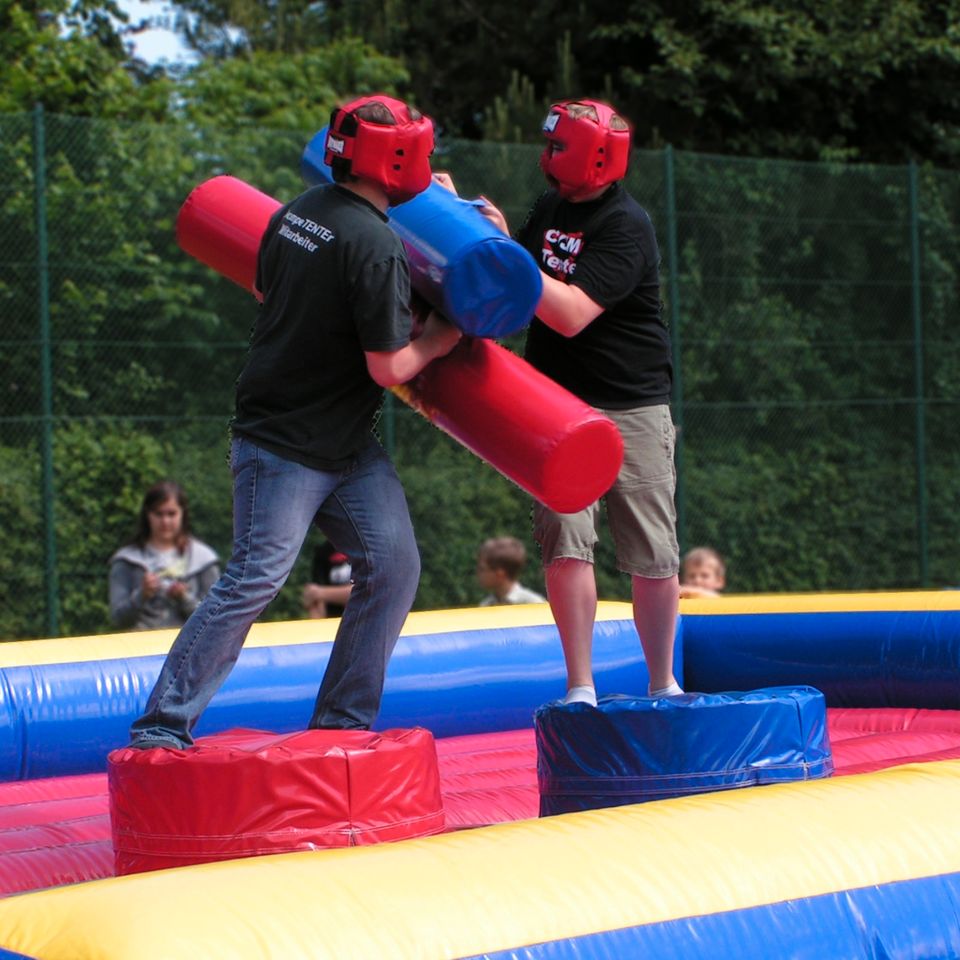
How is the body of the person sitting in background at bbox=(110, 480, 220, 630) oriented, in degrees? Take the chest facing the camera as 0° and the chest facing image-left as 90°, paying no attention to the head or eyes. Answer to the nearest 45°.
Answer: approximately 0°

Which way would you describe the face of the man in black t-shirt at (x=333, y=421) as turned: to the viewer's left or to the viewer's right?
to the viewer's right

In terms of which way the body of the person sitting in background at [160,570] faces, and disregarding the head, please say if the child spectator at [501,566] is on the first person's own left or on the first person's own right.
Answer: on the first person's own left

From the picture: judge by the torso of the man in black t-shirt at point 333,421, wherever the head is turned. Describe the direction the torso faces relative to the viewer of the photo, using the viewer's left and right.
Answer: facing away from the viewer and to the right of the viewer

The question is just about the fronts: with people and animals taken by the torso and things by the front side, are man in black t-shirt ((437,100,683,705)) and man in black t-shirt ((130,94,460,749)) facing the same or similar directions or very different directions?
very different directions

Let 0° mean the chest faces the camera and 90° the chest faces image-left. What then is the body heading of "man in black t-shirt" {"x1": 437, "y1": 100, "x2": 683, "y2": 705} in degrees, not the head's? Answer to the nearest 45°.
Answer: approximately 45°

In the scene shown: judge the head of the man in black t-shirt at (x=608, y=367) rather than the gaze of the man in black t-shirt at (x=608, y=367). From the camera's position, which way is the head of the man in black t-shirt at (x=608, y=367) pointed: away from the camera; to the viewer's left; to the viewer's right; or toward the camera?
to the viewer's left

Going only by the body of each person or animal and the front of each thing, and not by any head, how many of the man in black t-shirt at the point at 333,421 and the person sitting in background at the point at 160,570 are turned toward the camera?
1

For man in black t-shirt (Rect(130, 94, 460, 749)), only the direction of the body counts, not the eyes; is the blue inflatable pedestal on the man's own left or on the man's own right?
on the man's own right

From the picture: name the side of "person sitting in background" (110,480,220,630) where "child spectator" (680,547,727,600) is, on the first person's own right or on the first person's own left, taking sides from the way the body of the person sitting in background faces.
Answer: on the first person's own left

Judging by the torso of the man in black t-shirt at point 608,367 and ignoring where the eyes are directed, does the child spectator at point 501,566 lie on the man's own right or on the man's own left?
on the man's own right

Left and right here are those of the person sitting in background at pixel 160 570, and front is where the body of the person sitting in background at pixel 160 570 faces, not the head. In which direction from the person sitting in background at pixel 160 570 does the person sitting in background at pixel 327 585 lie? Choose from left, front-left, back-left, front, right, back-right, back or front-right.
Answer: back-left

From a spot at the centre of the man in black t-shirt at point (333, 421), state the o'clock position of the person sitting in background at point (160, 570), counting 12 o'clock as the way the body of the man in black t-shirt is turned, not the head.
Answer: The person sitting in background is roughly at 10 o'clock from the man in black t-shirt.
